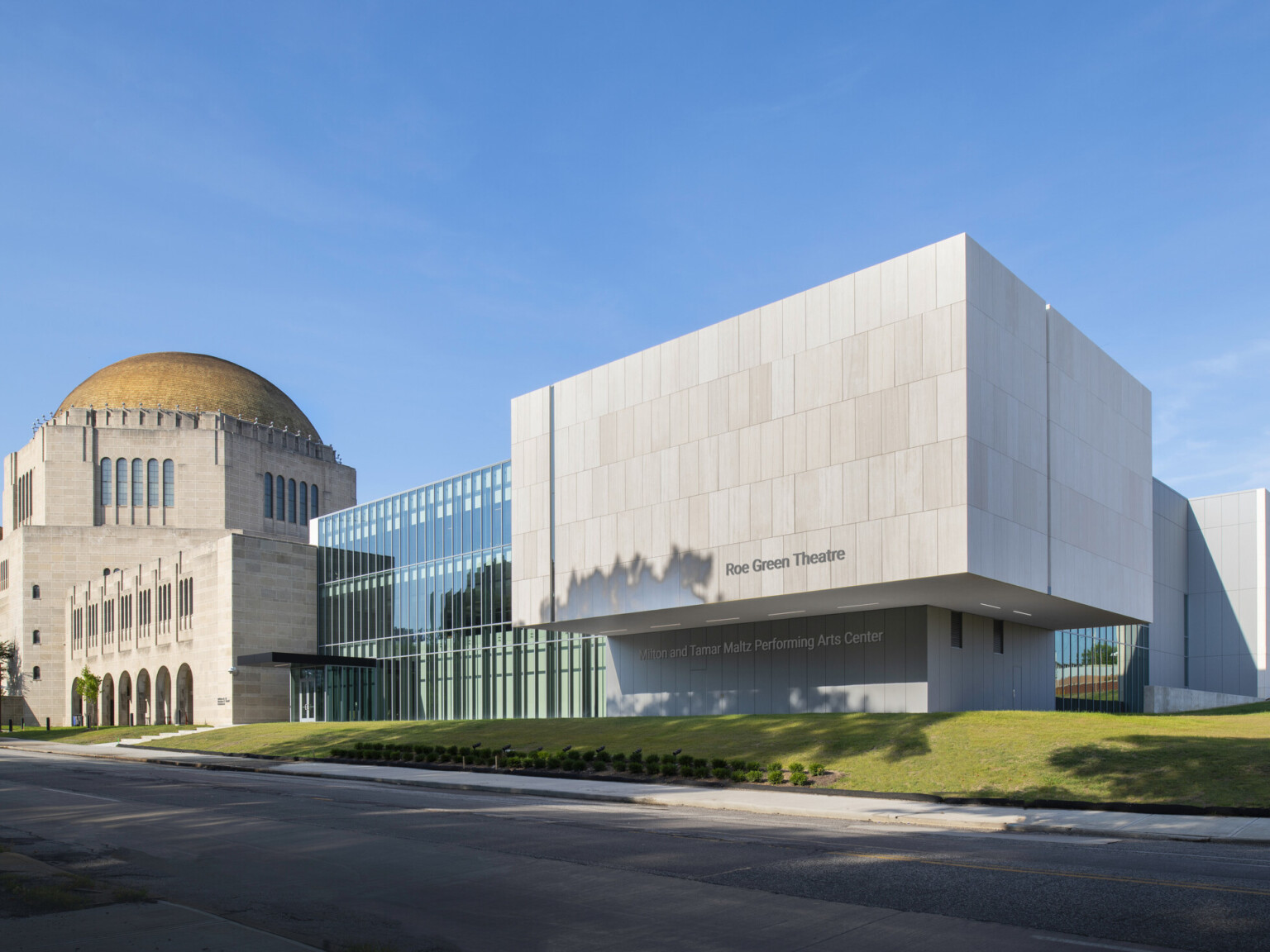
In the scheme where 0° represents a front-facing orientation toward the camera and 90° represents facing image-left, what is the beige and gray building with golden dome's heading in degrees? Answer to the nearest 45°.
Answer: approximately 45°
